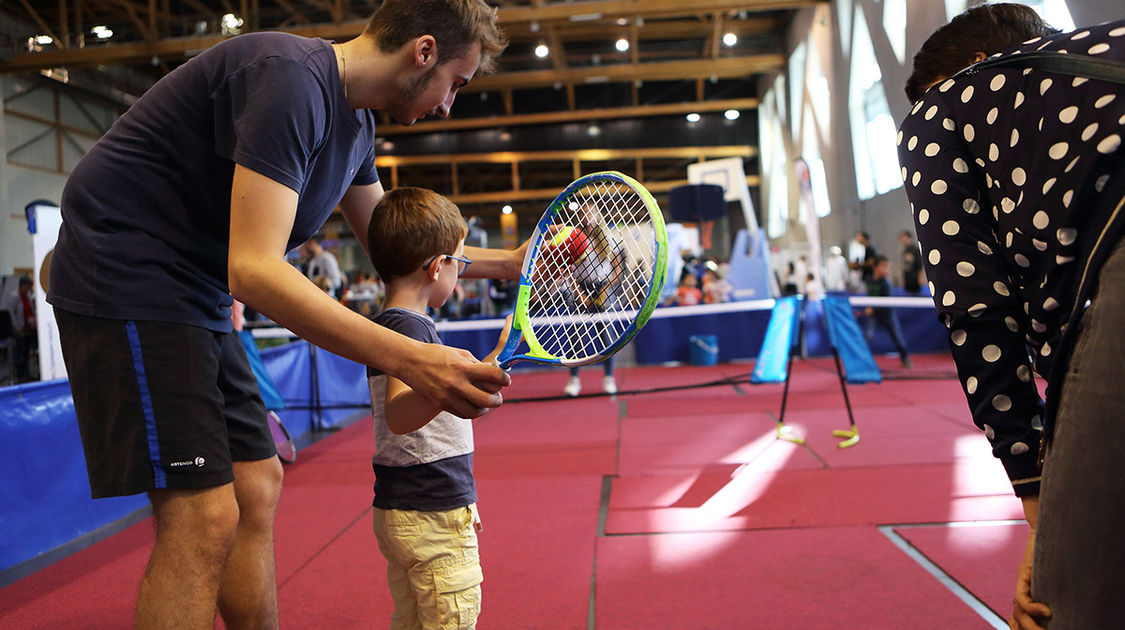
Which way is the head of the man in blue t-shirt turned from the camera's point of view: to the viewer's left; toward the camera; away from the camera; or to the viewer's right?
to the viewer's right

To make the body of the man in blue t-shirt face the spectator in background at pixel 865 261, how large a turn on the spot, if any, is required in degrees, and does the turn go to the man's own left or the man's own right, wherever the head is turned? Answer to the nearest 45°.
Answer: approximately 45° to the man's own left

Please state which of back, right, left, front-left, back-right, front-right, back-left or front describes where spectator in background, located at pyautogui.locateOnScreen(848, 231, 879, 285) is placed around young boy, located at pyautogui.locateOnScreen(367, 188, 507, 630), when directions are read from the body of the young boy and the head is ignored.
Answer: front

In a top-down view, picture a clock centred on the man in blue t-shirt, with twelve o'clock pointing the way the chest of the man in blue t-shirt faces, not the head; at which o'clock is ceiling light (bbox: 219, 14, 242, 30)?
The ceiling light is roughly at 9 o'clock from the man in blue t-shirt.

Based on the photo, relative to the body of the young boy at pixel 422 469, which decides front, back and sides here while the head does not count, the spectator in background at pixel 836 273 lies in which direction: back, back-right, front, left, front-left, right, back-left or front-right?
front

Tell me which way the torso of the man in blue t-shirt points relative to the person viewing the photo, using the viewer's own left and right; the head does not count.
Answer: facing to the right of the viewer

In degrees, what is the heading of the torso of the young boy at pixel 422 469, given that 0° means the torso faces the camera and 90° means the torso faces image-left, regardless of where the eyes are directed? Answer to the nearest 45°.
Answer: approximately 225°
